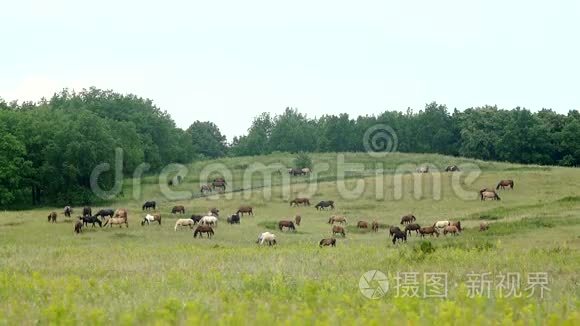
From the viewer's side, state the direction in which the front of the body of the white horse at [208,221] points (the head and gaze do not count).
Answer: to the viewer's left

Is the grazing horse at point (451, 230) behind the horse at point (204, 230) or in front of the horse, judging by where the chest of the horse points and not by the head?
behind

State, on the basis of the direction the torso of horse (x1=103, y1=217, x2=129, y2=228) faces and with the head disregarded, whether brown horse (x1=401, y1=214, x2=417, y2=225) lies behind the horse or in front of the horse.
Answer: behind

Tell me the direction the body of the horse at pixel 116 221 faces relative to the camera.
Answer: to the viewer's left

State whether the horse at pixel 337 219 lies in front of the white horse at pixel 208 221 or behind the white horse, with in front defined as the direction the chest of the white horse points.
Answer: behind

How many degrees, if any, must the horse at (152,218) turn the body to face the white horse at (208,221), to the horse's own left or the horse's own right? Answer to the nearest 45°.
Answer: approximately 135° to the horse's own left

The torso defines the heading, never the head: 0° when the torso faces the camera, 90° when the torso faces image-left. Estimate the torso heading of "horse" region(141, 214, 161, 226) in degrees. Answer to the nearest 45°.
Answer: approximately 90°

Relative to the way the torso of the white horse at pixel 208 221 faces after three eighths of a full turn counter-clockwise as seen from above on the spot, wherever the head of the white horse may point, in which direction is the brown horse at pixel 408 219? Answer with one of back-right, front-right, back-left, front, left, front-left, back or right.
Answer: front-left
